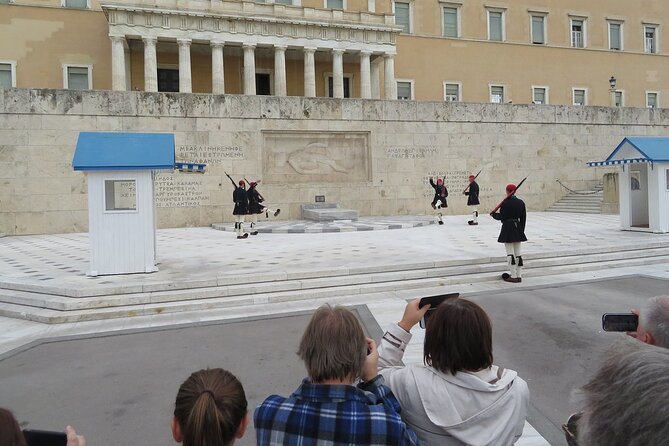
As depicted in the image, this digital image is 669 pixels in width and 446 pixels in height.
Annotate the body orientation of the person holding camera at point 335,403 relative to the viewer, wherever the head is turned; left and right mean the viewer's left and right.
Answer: facing away from the viewer

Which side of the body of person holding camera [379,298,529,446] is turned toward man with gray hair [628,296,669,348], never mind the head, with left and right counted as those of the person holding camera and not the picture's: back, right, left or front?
right

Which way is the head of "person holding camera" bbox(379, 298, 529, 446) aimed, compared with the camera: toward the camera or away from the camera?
away from the camera

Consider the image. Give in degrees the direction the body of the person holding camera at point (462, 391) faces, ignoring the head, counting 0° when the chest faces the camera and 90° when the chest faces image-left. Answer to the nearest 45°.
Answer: approximately 180°

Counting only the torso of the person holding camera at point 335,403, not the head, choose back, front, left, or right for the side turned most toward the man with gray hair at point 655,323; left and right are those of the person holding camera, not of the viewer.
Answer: right

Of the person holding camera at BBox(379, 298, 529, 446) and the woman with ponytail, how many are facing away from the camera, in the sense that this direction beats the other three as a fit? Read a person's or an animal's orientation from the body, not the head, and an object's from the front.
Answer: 2

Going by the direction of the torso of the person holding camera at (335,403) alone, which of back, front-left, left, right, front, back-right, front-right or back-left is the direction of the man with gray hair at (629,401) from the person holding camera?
back-right

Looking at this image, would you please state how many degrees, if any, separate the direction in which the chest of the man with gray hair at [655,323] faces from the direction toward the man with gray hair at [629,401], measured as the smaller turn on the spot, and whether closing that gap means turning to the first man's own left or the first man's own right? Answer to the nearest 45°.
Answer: approximately 135° to the first man's own left

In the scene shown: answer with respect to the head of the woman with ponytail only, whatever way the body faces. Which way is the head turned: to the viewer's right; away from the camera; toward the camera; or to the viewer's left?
away from the camera

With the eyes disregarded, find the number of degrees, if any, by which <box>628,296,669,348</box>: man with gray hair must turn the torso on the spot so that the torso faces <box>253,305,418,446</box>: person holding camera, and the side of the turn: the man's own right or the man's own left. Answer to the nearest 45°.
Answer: approximately 90° to the man's own left

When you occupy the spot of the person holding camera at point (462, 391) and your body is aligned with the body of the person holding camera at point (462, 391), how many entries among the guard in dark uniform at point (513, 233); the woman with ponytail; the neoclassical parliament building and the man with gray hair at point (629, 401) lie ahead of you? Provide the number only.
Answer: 2
